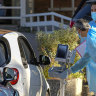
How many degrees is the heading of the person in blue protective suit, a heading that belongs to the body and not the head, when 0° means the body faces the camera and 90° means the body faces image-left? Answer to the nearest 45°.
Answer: approximately 45°

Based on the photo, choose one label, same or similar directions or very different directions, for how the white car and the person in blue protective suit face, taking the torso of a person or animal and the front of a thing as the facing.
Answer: very different directions

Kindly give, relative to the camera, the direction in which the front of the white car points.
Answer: facing away from the viewer and to the right of the viewer

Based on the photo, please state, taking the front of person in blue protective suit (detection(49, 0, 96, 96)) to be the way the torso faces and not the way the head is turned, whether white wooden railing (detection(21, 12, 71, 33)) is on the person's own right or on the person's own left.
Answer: on the person's own right

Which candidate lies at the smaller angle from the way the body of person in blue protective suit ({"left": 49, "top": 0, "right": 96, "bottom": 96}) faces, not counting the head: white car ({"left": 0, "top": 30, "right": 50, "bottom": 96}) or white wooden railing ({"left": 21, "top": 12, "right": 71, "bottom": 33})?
the white car
